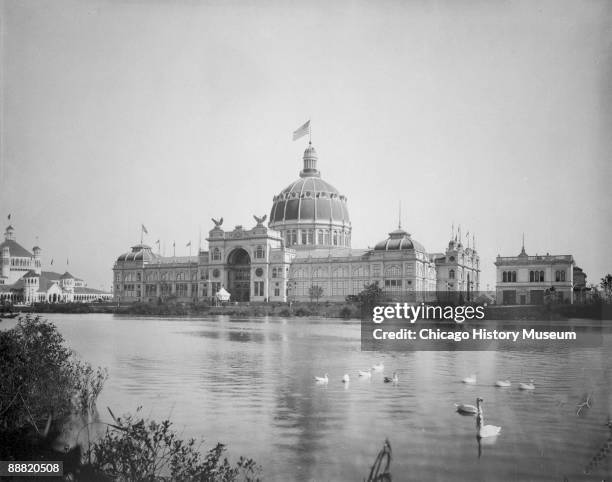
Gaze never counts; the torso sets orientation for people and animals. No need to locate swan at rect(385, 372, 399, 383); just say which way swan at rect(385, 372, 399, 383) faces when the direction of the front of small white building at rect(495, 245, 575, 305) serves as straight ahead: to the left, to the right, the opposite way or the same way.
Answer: to the left

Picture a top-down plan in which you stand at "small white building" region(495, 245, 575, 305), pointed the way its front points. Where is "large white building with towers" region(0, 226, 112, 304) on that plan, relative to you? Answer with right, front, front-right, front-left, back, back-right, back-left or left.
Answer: front-right

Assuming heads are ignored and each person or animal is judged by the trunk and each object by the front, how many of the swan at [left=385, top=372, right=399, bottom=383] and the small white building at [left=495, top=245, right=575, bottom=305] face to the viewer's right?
1

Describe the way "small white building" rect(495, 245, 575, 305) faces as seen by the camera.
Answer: facing the viewer

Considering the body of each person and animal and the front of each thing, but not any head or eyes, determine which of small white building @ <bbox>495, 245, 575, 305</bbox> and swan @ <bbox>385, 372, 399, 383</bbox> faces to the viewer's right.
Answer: the swan

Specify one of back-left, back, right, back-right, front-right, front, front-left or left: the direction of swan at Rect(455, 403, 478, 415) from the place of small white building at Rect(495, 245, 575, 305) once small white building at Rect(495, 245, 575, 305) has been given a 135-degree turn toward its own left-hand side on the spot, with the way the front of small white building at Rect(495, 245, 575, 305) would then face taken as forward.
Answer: back-right

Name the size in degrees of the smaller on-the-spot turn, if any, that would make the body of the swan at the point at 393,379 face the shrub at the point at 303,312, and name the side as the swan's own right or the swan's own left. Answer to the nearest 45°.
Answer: approximately 90° to the swan's own left

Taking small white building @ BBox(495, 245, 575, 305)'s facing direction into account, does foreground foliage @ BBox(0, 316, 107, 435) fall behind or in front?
in front

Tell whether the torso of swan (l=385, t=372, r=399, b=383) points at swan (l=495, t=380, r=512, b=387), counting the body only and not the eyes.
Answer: yes

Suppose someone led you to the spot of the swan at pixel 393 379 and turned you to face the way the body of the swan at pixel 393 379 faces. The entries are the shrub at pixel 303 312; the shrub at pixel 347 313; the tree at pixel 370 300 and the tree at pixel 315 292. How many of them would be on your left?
4

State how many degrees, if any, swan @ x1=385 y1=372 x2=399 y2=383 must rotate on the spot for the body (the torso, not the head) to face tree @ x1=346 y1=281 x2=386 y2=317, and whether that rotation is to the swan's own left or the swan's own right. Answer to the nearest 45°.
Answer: approximately 90° to the swan's own left

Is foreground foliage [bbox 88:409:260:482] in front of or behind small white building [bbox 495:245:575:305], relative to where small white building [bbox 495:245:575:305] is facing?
in front

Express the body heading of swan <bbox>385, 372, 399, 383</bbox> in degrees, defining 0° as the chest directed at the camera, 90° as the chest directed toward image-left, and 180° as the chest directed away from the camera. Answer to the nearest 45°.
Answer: approximately 270°

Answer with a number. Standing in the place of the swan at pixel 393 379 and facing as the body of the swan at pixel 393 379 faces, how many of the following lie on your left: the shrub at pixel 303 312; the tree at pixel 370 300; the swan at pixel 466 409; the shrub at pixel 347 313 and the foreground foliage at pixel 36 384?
3

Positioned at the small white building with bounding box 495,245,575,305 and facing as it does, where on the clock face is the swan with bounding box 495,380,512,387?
The swan is roughly at 12 o'clock from the small white building.
